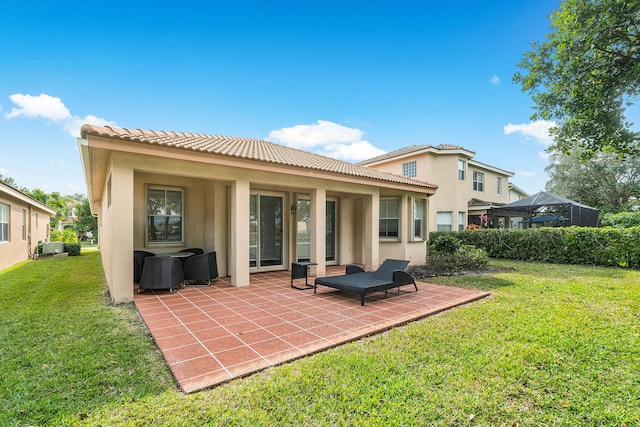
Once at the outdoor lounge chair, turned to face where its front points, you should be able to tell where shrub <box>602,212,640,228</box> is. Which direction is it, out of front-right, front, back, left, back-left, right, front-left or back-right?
back

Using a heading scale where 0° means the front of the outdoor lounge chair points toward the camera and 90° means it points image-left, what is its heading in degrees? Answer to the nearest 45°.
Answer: approximately 45°

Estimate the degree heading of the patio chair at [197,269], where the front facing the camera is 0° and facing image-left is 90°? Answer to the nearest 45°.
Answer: approximately 135°

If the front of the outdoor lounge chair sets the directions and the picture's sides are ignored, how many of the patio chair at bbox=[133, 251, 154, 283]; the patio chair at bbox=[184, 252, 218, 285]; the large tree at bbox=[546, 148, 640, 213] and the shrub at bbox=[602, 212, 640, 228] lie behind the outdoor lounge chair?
2

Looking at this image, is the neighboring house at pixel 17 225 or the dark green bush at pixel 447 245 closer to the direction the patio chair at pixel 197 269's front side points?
the neighboring house

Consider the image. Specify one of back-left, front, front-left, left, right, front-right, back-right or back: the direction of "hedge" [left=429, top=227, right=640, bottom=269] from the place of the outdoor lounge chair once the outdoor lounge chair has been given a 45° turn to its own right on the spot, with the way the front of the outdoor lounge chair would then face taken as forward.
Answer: back-right

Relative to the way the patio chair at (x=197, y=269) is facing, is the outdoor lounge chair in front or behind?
behind
